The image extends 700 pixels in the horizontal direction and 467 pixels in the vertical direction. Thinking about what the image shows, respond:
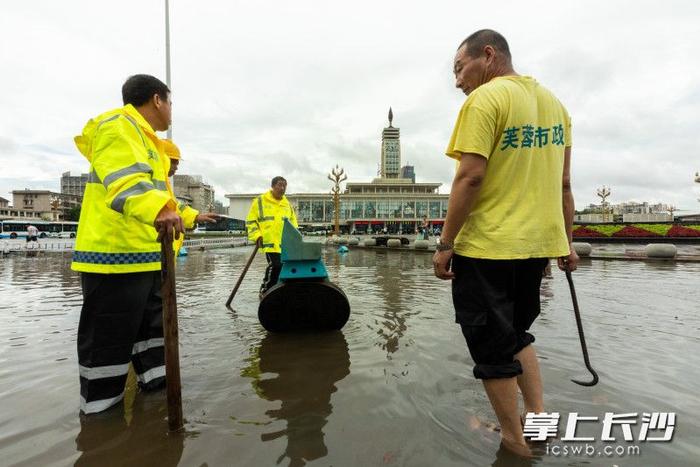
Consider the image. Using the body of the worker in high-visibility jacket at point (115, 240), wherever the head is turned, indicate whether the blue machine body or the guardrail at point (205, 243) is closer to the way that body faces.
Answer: the blue machine body

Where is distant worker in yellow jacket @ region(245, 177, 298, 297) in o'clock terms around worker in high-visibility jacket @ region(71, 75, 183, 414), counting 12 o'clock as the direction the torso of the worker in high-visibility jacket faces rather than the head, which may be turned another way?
The distant worker in yellow jacket is roughly at 10 o'clock from the worker in high-visibility jacket.

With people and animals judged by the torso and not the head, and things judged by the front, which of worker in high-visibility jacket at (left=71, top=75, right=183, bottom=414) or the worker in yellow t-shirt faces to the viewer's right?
the worker in high-visibility jacket

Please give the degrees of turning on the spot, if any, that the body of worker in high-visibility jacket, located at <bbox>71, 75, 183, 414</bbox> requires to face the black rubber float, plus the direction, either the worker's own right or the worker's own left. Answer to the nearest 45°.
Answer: approximately 45° to the worker's own left

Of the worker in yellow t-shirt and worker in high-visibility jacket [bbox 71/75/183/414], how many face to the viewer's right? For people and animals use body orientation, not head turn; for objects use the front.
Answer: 1

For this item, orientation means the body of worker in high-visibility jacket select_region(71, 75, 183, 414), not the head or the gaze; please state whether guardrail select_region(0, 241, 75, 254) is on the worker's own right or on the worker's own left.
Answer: on the worker's own left

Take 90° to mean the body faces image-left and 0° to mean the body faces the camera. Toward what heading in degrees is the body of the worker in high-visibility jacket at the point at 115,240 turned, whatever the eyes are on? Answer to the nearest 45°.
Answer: approximately 270°

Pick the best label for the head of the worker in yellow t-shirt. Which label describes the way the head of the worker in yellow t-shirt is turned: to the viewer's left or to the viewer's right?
to the viewer's left
